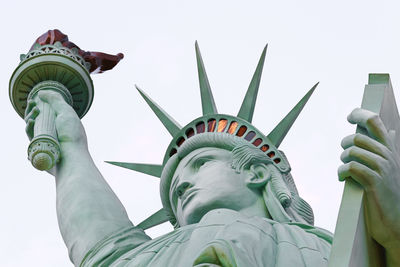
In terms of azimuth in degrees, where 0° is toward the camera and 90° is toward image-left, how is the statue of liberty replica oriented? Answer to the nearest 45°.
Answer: approximately 45°
